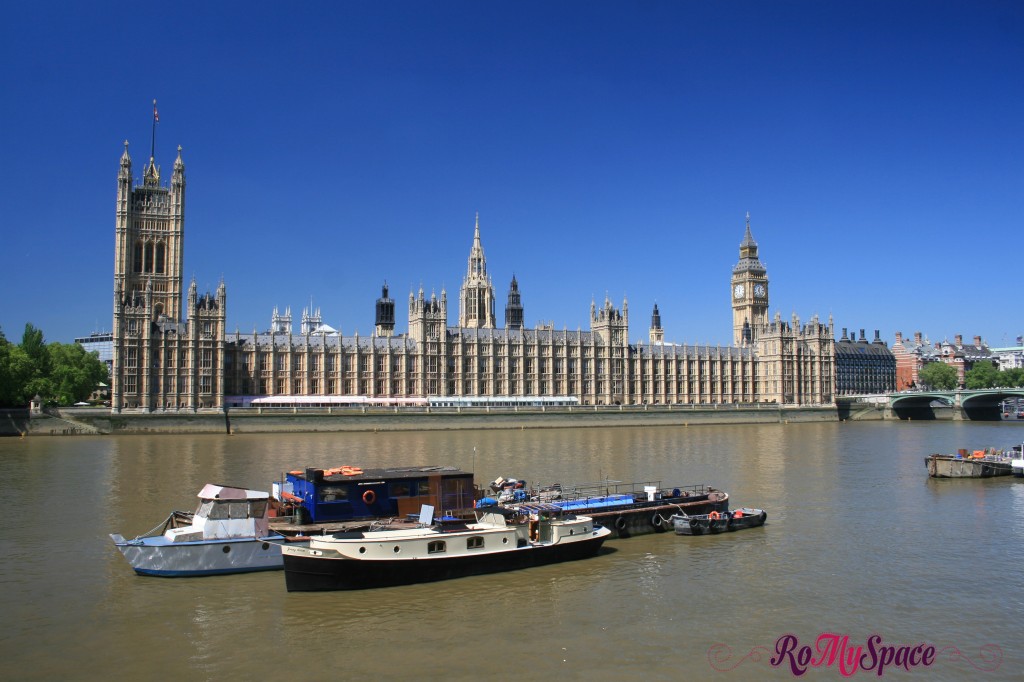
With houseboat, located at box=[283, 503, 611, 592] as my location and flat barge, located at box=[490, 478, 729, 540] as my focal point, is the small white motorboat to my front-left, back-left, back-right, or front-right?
back-left

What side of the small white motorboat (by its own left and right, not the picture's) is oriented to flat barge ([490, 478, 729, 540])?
back

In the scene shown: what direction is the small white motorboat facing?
to the viewer's left

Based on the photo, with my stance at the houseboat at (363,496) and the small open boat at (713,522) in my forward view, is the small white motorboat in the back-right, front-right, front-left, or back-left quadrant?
back-right

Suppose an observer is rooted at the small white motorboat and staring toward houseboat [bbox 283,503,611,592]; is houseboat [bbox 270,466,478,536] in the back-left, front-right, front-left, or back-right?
front-left
